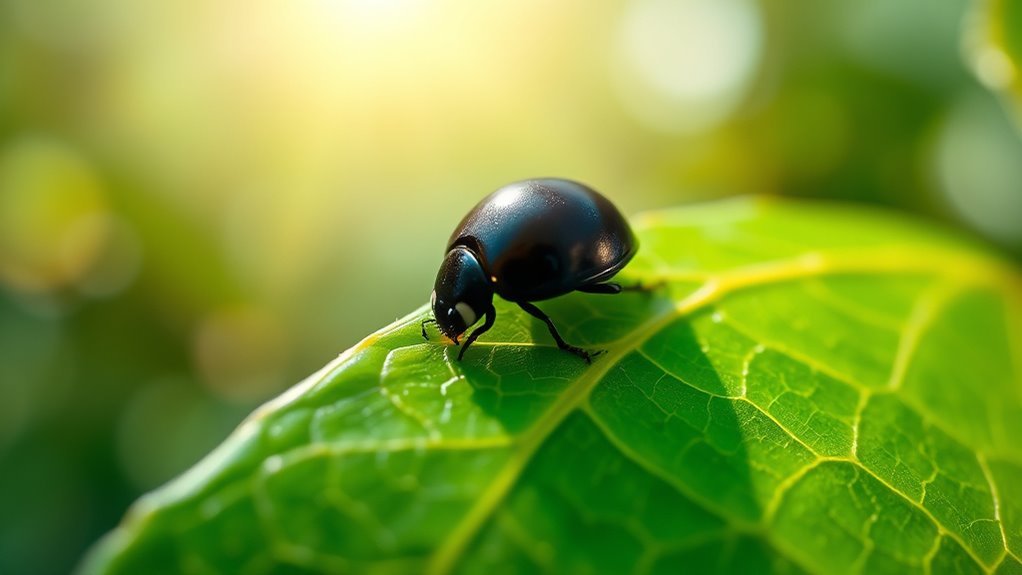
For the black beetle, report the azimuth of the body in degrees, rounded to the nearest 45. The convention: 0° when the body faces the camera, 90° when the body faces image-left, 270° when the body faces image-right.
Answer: approximately 45°
